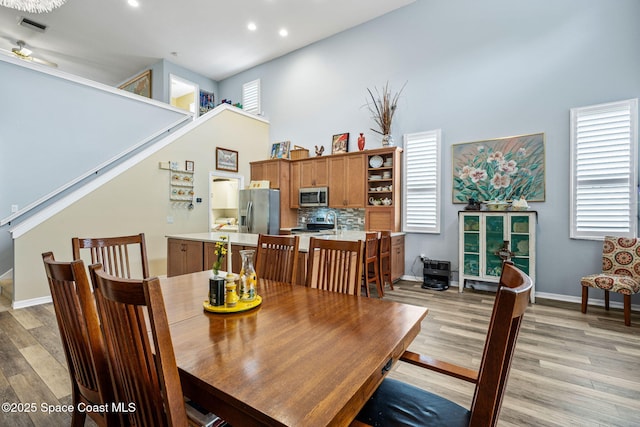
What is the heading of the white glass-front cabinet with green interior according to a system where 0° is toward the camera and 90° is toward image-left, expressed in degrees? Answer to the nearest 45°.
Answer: approximately 0°

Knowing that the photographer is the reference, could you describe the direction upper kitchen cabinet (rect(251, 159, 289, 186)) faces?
facing the viewer and to the left of the viewer

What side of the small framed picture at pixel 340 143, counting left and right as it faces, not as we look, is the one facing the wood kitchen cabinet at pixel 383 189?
left

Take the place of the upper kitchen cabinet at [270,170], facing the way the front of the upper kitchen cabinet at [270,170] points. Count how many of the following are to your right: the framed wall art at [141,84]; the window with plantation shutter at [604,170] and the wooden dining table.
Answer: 1

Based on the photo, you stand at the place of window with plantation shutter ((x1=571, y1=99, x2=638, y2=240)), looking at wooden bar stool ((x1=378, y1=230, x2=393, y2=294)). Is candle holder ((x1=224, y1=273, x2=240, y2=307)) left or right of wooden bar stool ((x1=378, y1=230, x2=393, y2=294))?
left

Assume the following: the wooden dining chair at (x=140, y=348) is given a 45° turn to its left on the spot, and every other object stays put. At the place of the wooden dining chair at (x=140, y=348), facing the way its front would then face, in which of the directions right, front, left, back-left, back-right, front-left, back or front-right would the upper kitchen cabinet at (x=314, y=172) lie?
front-right

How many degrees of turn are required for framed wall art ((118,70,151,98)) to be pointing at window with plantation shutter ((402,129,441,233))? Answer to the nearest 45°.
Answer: approximately 90° to its left

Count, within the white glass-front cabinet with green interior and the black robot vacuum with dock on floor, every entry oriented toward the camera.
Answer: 2

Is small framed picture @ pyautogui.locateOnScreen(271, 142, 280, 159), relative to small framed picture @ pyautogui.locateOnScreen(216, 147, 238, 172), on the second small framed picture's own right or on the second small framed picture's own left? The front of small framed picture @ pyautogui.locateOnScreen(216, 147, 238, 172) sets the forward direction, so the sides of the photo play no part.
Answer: on the second small framed picture's own left

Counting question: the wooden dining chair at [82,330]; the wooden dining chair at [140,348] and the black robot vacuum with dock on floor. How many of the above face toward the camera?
1

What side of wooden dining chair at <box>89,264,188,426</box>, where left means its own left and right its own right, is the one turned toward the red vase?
front

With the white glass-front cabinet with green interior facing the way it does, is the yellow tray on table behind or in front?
in front

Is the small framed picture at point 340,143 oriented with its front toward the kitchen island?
yes

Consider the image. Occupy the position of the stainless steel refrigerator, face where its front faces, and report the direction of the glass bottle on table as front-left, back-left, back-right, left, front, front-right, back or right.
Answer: front-left

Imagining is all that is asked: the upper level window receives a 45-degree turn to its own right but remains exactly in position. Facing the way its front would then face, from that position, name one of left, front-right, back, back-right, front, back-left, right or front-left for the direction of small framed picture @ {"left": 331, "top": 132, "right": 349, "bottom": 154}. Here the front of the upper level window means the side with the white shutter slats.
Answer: back-left

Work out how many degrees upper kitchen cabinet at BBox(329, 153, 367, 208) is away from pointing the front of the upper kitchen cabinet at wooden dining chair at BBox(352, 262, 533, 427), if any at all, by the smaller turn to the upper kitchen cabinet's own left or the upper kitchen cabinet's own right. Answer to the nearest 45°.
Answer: approximately 45° to the upper kitchen cabinet's own left

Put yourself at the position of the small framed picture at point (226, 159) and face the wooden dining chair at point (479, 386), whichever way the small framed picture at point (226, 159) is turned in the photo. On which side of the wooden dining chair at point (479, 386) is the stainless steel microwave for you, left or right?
left

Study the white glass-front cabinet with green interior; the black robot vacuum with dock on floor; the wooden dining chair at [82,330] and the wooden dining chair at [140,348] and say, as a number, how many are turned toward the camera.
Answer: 2
